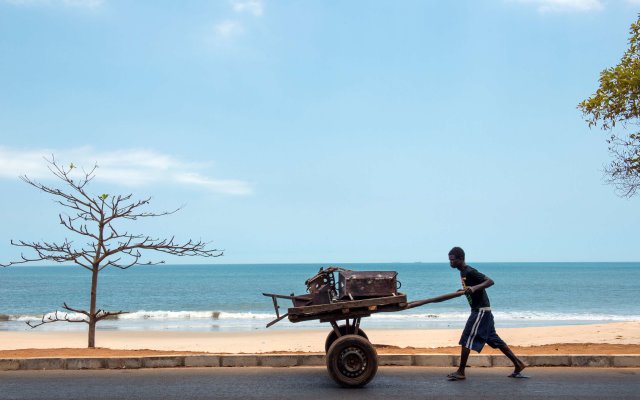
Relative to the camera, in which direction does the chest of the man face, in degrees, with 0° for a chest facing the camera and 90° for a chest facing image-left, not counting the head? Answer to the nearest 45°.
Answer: approximately 90°

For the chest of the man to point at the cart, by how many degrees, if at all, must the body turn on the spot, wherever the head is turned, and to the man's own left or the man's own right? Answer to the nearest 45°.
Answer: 0° — they already face it

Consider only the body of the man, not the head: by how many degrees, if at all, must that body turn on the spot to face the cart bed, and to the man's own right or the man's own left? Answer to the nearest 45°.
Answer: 0° — they already face it
